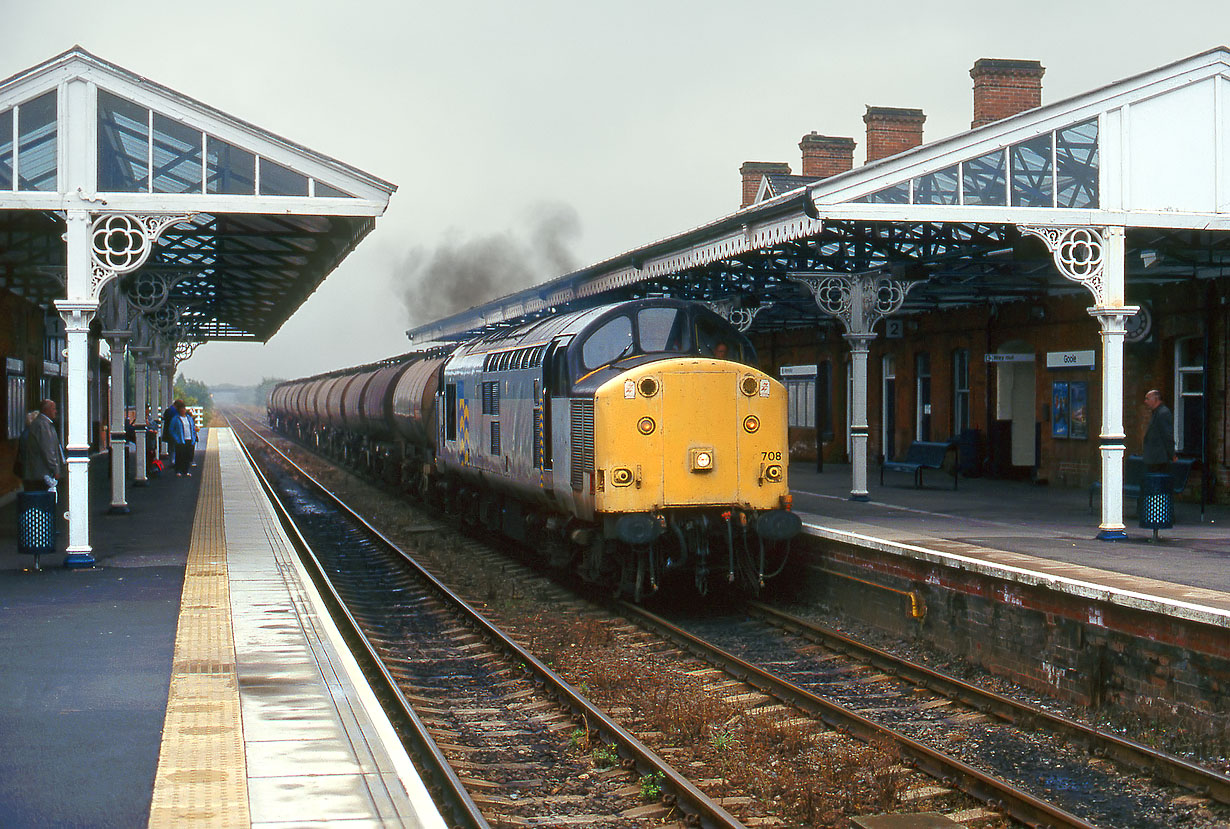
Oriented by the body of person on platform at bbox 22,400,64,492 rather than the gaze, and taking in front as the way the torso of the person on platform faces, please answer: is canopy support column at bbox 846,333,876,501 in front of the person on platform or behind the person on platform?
in front

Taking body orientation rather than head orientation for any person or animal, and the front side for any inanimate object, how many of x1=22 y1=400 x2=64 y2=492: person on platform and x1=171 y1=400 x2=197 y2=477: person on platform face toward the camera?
1

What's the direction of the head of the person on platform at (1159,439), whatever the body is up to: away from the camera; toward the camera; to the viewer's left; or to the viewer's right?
to the viewer's left

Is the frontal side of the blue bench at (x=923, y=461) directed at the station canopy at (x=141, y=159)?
yes

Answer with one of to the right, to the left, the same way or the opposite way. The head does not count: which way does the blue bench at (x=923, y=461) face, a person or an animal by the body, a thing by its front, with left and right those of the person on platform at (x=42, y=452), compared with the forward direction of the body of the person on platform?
the opposite way

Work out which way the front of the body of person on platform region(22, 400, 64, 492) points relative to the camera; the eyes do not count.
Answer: to the viewer's right

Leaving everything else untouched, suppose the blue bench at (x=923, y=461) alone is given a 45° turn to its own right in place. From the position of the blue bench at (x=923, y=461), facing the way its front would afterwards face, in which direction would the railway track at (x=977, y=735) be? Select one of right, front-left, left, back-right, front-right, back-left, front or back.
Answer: left

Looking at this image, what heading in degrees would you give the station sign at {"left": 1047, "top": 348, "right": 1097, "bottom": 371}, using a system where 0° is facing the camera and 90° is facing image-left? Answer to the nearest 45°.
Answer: approximately 45°

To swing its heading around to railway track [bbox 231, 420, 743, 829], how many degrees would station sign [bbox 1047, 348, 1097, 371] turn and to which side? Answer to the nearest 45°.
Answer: approximately 45° to its left

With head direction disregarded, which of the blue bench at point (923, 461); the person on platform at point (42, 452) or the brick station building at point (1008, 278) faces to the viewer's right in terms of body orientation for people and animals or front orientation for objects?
the person on platform

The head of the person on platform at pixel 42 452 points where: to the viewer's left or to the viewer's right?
to the viewer's right

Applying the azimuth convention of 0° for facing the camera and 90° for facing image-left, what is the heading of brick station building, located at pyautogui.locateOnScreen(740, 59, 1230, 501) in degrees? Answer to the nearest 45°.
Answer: approximately 45°

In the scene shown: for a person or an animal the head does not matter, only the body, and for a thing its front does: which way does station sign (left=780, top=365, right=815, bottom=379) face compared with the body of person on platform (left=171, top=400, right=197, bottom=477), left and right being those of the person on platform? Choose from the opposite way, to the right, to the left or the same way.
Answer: to the right

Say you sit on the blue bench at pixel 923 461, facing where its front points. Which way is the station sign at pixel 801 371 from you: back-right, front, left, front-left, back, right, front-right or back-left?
right
